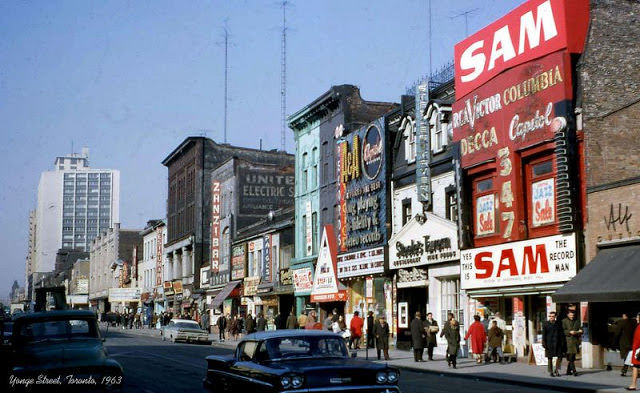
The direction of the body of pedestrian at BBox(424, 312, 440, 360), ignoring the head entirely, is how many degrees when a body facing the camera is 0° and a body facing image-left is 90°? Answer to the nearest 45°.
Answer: approximately 315°

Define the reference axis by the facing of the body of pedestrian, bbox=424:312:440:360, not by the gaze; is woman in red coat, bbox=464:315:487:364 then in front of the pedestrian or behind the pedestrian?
in front

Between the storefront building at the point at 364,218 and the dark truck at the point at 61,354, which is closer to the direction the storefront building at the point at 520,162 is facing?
the dark truck

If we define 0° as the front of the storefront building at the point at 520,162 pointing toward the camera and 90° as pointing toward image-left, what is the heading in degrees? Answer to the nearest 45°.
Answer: approximately 45°

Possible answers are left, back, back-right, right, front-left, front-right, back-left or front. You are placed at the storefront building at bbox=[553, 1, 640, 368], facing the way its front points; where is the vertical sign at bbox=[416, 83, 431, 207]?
right

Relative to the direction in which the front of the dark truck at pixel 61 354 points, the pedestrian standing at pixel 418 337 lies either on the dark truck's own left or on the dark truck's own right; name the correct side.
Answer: on the dark truck's own left

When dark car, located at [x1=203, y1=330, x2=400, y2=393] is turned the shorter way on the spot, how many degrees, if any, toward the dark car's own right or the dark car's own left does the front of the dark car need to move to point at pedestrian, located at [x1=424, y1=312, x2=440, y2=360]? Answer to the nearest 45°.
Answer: approximately 135° to the dark car's own left

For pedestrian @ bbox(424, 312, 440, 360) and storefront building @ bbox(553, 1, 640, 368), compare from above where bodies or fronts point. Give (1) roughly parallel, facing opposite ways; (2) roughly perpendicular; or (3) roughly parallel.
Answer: roughly perpendicular

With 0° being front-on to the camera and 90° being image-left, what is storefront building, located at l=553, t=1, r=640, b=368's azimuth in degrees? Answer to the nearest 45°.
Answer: approximately 45°
